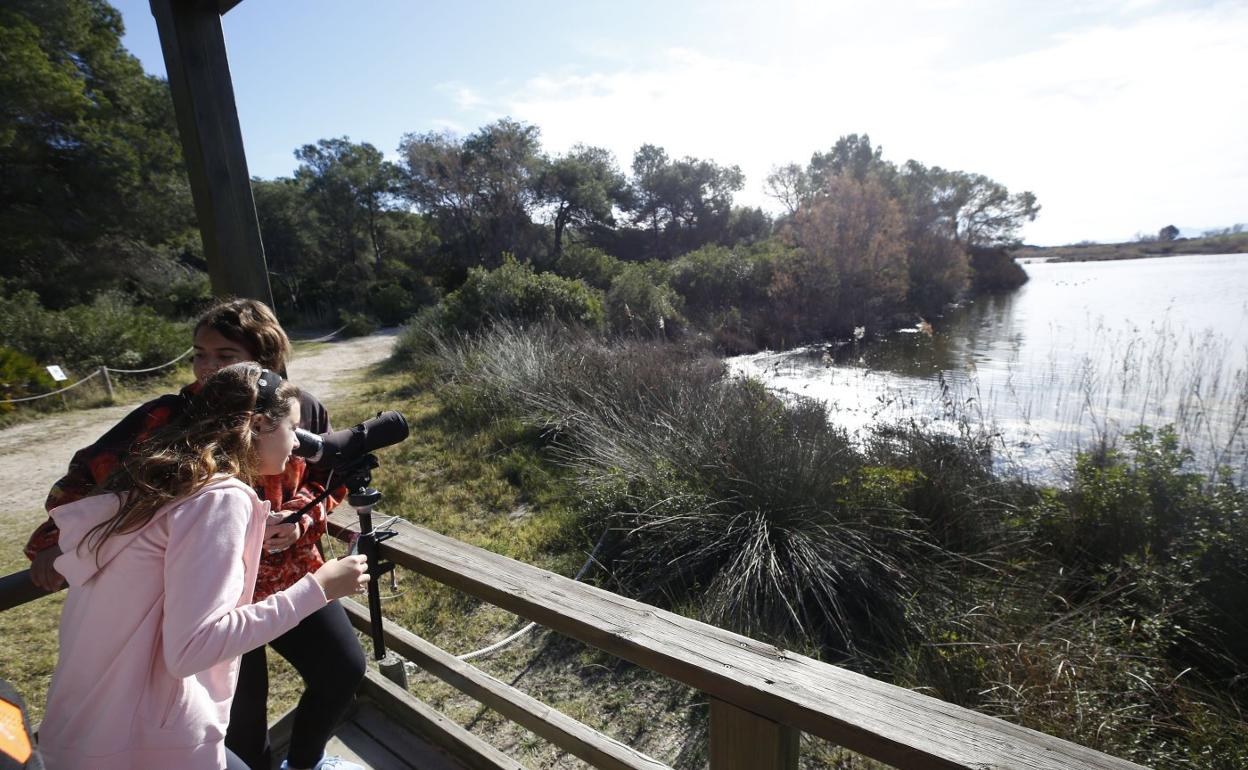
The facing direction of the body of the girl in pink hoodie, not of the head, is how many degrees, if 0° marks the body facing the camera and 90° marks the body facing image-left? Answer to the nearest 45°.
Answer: approximately 270°

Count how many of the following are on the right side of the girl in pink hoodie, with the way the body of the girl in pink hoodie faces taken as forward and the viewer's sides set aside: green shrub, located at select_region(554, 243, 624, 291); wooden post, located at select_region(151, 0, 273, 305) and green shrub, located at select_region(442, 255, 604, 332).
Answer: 0

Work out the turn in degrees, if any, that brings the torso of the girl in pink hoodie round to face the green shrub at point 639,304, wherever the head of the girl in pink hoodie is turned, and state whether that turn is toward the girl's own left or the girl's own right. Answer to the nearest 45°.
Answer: approximately 45° to the girl's own left

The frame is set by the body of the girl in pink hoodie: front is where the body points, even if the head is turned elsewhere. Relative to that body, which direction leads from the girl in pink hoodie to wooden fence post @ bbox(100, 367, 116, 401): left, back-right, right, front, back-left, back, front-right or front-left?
left

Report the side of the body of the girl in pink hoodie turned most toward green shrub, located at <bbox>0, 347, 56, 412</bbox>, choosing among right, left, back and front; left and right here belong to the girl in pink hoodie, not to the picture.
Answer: left

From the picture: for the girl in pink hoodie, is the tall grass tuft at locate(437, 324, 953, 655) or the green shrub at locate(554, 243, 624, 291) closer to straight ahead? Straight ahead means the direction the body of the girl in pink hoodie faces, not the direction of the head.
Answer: the tall grass tuft

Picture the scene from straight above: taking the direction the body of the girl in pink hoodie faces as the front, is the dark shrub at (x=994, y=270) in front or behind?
in front

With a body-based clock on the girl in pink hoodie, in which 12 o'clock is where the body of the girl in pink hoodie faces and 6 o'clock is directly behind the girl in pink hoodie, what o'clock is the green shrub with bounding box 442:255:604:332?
The green shrub is roughly at 10 o'clock from the girl in pink hoodie.

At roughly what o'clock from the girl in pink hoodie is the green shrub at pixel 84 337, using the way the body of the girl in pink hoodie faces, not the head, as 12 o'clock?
The green shrub is roughly at 9 o'clock from the girl in pink hoodie.

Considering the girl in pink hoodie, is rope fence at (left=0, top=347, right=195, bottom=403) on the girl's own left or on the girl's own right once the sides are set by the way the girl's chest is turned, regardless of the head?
on the girl's own left

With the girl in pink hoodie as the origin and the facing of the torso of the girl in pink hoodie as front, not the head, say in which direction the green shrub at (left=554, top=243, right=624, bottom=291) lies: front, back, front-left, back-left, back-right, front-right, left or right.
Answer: front-left
